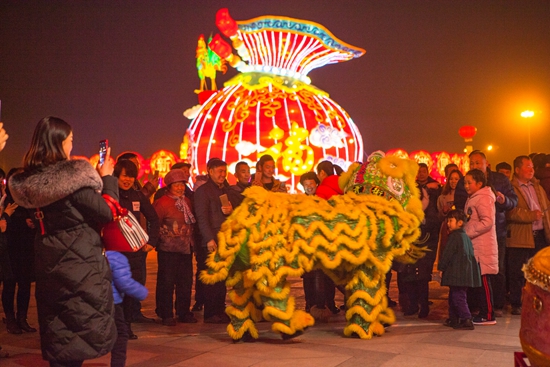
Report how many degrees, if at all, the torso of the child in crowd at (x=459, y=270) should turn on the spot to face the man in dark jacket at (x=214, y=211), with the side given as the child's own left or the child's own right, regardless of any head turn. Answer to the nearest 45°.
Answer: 0° — they already face them

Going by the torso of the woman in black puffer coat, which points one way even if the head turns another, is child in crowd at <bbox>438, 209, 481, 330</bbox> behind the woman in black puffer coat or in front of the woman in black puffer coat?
in front

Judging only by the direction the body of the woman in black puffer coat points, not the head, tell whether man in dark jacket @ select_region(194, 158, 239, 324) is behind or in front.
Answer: in front

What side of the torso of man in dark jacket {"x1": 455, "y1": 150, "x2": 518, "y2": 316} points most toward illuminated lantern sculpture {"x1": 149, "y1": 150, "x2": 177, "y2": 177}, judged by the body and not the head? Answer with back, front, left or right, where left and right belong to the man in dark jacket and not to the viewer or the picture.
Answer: right

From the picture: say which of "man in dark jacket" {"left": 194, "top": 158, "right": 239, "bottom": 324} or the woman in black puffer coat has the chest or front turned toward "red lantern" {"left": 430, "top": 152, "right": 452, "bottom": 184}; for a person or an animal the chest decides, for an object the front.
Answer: the woman in black puffer coat

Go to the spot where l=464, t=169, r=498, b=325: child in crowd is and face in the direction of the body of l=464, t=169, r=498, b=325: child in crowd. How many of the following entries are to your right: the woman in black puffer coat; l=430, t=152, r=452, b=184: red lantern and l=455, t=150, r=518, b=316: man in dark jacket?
2

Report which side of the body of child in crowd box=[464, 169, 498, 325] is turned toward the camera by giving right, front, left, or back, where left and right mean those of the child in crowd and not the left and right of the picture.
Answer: left

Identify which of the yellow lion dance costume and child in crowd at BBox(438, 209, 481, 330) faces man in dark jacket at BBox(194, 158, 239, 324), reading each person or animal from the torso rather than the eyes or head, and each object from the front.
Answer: the child in crowd

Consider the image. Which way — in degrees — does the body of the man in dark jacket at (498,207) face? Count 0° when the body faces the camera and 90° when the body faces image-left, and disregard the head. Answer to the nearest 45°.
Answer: approximately 45°

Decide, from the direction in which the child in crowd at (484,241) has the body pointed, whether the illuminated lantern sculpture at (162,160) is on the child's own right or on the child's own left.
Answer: on the child's own right

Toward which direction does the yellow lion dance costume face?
to the viewer's right

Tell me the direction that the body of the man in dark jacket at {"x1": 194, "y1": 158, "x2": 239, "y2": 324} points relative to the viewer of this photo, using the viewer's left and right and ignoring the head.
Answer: facing the viewer and to the right of the viewer

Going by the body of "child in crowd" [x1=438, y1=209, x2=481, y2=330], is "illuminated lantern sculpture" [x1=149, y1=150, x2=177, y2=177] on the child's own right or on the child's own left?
on the child's own right
